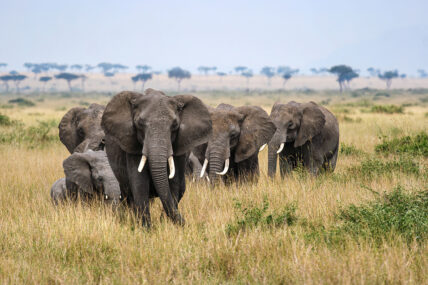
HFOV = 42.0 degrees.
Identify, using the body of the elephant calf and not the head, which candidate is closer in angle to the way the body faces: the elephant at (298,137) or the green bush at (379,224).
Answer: the green bush

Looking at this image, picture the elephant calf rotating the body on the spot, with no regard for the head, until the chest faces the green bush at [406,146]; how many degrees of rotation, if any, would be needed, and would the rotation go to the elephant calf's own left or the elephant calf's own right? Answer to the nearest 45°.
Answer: approximately 90° to the elephant calf's own left

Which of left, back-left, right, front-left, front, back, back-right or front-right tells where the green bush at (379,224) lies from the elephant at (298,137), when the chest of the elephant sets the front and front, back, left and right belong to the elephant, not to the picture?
front-left

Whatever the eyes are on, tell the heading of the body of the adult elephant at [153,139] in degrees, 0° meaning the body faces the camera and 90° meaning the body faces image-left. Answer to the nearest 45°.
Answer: approximately 0°

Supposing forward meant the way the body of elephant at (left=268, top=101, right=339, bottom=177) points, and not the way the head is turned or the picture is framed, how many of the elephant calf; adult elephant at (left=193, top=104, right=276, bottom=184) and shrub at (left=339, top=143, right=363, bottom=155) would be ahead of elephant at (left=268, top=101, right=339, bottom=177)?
2

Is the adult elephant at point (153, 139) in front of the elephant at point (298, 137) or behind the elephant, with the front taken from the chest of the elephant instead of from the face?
in front

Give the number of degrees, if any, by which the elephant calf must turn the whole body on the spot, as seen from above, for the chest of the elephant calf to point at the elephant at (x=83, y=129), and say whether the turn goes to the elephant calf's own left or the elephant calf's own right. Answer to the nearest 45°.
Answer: approximately 135° to the elephant calf's own left

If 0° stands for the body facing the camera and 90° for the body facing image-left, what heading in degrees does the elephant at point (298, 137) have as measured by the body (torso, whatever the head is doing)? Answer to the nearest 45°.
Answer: approximately 45°

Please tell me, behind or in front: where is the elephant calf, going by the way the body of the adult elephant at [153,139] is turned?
behind

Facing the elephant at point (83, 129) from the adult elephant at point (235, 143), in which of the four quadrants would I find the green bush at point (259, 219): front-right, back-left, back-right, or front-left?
back-left
